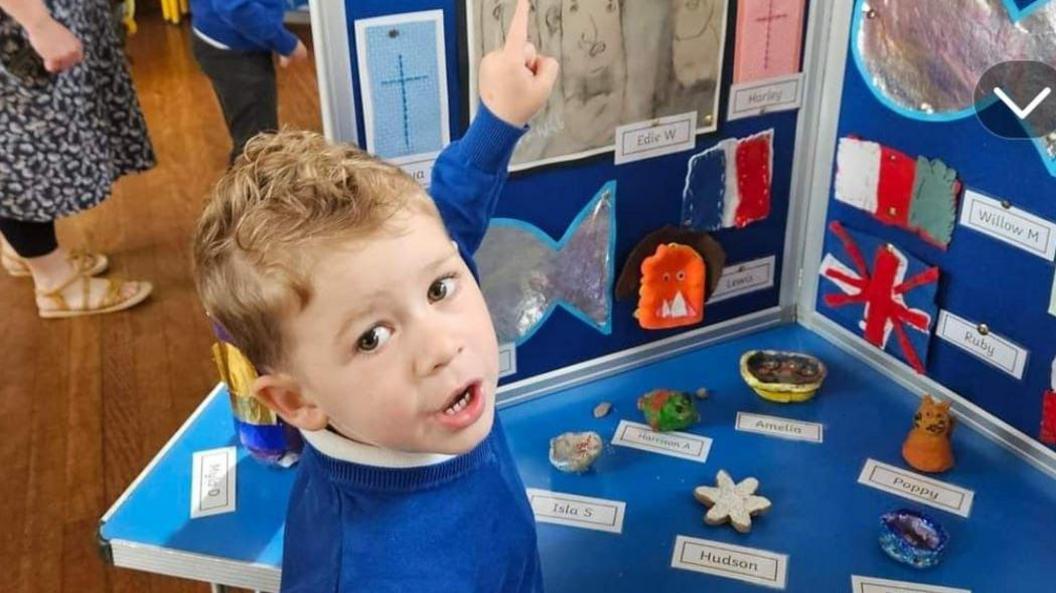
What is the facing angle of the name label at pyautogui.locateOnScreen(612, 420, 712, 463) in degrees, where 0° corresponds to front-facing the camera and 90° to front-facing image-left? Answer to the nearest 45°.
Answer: approximately 0°

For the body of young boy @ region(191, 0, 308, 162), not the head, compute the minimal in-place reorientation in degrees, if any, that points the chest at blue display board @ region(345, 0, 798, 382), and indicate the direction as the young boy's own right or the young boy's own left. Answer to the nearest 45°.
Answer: approximately 90° to the young boy's own right
